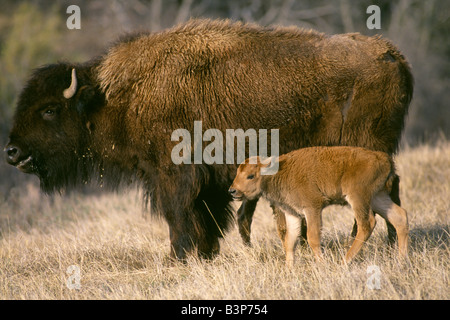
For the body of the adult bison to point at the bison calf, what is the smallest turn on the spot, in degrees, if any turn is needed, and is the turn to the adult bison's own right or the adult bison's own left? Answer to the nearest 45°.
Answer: approximately 135° to the adult bison's own left

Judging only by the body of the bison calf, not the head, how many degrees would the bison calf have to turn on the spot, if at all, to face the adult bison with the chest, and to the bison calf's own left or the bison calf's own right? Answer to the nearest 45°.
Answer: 0° — it already faces it

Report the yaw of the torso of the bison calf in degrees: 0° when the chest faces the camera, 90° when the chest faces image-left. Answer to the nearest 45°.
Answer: approximately 90°

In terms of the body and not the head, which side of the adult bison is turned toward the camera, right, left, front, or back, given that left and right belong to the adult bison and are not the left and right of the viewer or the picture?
left

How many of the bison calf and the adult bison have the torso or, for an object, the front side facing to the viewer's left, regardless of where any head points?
2

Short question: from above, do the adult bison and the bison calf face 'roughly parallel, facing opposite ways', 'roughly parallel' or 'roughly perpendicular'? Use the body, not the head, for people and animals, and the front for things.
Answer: roughly parallel
